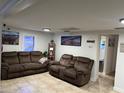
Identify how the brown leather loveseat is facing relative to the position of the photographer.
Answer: facing the viewer and to the left of the viewer

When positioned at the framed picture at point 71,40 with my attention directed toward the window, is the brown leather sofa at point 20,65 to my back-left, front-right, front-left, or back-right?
front-left

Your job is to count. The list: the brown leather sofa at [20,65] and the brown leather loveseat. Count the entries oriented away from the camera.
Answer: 0

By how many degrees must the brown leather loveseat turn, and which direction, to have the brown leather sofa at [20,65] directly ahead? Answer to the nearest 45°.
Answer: approximately 45° to its right

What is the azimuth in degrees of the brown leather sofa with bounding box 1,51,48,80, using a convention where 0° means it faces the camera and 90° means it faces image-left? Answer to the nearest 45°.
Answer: approximately 315°

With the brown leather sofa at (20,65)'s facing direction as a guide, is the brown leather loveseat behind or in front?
in front

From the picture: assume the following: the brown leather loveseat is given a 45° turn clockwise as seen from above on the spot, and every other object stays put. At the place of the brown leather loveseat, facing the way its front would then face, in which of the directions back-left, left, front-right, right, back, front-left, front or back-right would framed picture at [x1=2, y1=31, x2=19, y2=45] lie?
front

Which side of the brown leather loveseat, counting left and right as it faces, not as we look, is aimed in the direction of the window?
right
